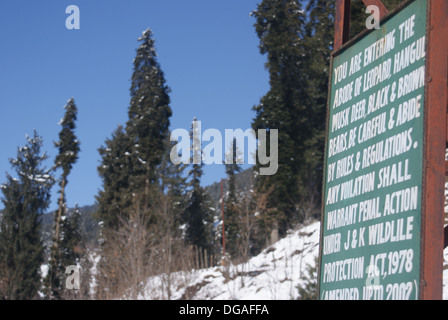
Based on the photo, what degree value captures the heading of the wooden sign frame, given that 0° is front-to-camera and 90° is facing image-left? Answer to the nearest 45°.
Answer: approximately 45°

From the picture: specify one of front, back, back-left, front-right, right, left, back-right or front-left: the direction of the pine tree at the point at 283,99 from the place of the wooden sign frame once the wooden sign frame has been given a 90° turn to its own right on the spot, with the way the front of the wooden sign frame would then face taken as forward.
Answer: front-right

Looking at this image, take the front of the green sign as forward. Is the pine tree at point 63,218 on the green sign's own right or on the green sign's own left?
on the green sign's own right

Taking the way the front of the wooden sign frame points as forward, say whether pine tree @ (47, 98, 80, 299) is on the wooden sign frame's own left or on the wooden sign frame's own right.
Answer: on the wooden sign frame's own right

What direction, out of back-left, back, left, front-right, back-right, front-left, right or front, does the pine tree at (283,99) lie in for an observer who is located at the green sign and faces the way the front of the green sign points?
back-right
